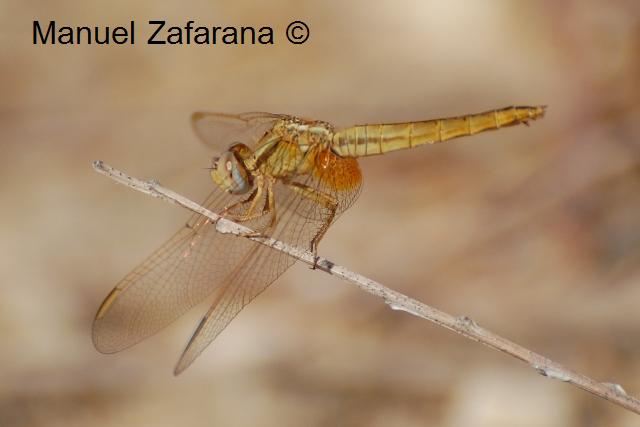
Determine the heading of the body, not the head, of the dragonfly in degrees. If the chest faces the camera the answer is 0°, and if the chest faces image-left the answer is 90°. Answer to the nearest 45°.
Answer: approximately 90°
